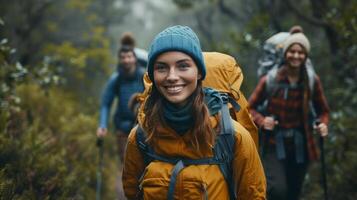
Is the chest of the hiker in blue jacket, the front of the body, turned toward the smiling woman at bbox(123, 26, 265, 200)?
yes

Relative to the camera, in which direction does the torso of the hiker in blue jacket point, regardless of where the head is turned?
toward the camera
